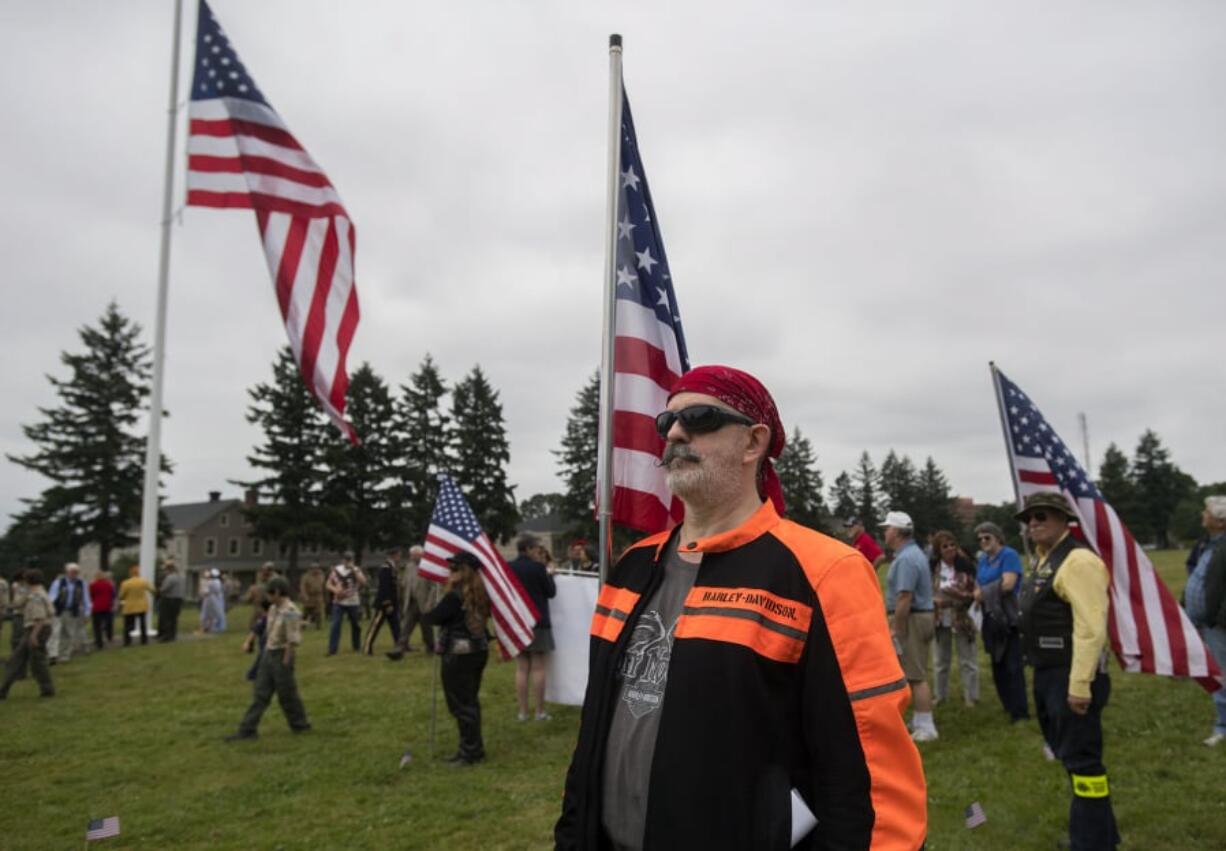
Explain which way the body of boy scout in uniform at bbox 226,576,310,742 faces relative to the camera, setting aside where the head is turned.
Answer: to the viewer's left

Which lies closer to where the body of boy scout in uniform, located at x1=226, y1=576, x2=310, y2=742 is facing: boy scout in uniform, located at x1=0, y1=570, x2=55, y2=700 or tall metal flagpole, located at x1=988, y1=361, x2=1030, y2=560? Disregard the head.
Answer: the boy scout in uniform

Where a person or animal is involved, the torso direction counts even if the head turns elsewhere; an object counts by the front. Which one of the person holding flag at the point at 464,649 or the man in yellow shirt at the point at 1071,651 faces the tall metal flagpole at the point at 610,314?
the man in yellow shirt

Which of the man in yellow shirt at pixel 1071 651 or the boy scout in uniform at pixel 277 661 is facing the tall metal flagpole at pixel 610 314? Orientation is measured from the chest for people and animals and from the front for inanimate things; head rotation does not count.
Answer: the man in yellow shirt

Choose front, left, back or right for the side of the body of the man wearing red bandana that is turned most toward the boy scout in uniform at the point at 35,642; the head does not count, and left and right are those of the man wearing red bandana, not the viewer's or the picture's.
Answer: right

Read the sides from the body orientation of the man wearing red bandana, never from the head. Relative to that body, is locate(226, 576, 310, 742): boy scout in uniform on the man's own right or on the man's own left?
on the man's own right

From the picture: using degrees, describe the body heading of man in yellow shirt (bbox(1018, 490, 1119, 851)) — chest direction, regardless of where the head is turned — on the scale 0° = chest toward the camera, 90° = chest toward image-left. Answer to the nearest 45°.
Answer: approximately 45°
